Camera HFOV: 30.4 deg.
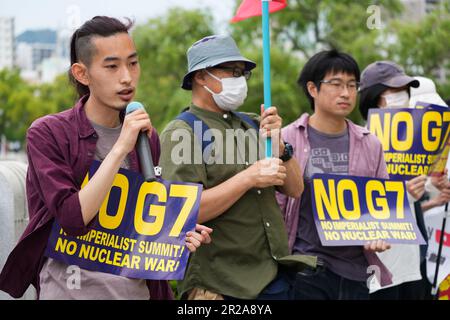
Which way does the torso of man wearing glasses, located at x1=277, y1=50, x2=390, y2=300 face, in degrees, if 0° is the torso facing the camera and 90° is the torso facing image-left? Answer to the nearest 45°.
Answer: approximately 315°

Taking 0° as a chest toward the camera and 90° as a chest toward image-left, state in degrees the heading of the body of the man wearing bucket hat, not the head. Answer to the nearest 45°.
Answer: approximately 315°

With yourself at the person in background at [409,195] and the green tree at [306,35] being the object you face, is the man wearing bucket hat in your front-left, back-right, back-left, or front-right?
back-left

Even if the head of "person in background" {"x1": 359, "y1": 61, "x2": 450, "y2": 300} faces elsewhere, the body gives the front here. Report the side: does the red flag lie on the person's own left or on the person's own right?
on the person's own right

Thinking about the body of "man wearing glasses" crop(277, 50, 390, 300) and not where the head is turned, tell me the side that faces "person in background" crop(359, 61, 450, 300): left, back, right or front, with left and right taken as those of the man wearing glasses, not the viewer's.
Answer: left

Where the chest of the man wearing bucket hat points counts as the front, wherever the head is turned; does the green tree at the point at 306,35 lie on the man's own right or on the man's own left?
on the man's own left

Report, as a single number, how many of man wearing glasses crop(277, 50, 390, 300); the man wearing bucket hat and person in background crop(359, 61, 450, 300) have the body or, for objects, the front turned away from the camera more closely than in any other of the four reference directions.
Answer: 0

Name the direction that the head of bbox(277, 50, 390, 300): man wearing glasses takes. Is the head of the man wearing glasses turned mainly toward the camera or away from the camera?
toward the camera
